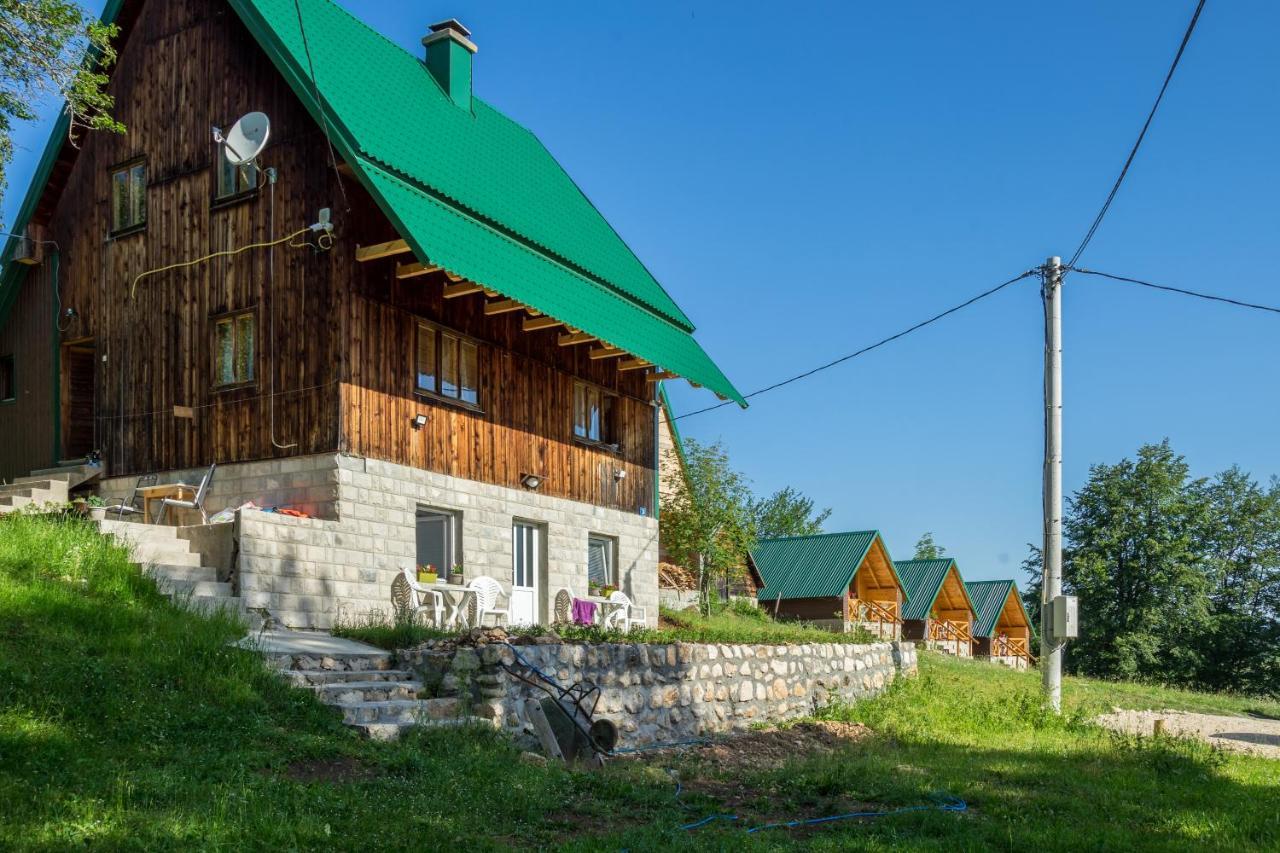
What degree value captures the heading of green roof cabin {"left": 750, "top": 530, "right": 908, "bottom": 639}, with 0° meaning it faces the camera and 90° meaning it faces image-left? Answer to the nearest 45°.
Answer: approximately 315°

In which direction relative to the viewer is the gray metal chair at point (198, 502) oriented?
to the viewer's left

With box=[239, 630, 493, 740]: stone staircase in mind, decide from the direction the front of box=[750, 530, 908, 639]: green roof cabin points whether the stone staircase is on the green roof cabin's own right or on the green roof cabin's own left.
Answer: on the green roof cabin's own right
